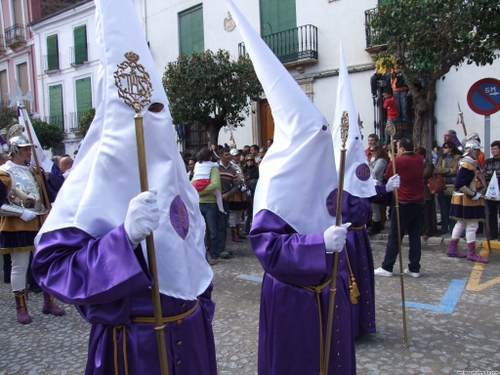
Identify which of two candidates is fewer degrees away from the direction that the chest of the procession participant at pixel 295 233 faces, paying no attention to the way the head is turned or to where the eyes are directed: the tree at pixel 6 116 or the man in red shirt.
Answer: the man in red shirt

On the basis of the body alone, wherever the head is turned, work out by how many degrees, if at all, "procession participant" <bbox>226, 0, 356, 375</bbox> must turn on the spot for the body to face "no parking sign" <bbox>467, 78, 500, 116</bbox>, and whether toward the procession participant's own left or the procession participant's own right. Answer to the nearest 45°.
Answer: approximately 45° to the procession participant's own left

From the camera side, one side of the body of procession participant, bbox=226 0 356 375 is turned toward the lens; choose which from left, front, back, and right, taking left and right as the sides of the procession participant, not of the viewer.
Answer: right

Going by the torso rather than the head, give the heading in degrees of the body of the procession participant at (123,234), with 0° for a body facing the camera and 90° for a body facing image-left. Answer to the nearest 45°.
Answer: approximately 315°

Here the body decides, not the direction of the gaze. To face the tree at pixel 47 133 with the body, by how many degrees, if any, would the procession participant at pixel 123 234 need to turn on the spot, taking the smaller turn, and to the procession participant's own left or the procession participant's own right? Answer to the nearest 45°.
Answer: approximately 135° to the procession participant's own left

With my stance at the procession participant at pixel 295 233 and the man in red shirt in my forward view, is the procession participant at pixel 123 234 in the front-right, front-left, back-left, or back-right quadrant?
back-left

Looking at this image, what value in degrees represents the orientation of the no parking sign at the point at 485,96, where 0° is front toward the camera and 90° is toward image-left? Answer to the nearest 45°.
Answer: approximately 0°
